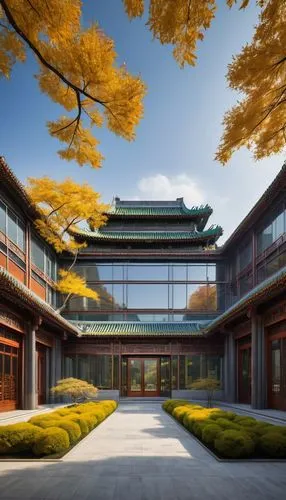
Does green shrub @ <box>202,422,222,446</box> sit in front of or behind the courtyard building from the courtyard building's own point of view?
in front

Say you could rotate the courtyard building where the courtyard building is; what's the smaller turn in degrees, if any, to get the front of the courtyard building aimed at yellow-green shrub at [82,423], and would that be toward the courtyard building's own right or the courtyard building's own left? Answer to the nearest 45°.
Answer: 0° — it already faces it

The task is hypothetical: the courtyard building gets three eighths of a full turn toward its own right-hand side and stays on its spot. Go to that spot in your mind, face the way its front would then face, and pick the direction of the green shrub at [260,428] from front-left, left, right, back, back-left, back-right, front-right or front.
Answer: back-left

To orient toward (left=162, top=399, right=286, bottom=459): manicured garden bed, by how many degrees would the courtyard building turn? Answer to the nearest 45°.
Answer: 0° — it already faces it

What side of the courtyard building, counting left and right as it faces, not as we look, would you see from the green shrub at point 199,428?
front

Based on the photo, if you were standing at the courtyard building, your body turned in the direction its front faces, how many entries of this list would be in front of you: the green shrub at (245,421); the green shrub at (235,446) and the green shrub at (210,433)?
3

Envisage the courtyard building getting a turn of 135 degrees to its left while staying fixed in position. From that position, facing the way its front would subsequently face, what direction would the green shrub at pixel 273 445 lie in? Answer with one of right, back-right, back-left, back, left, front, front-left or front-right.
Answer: back-right

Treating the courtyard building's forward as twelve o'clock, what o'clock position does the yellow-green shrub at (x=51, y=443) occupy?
The yellow-green shrub is roughly at 12 o'clock from the courtyard building.

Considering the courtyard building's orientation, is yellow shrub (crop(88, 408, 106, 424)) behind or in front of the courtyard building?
in front

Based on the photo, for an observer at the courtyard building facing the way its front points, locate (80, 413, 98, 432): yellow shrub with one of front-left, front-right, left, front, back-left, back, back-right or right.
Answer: front

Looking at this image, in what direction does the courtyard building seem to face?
toward the camera

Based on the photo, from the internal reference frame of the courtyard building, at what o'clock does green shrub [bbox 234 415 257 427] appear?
The green shrub is roughly at 12 o'clock from the courtyard building.

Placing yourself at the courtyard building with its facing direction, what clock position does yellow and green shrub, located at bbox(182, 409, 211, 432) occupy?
The yellow and green shrub is roughly at 12 o'clock from the courtyard building.

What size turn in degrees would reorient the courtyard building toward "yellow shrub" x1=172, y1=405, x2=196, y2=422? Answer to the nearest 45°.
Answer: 0° — it already faces it

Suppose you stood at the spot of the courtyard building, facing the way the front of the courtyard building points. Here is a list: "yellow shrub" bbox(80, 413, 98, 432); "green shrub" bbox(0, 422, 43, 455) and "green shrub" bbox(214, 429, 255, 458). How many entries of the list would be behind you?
0

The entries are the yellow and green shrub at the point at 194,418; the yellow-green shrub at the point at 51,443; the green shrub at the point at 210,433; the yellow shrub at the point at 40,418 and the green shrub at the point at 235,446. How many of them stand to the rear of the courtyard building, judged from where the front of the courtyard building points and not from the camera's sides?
0

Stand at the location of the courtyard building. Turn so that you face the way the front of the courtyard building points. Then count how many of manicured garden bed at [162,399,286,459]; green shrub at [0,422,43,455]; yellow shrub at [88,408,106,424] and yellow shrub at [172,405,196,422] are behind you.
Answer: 0
